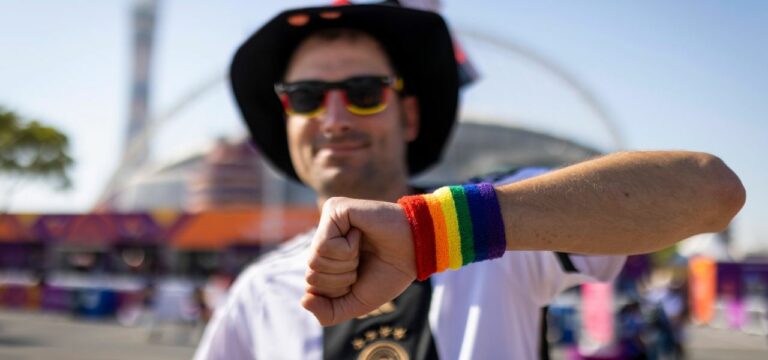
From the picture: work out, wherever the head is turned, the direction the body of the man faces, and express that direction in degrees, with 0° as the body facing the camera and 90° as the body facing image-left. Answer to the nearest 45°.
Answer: approximately 0°
